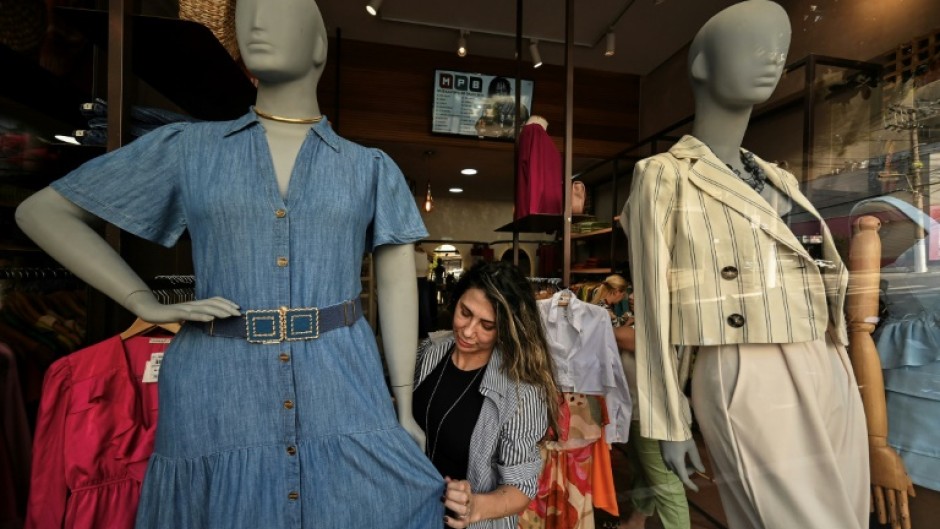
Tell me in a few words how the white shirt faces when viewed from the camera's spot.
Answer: facing the viewer and to the left of the viewer

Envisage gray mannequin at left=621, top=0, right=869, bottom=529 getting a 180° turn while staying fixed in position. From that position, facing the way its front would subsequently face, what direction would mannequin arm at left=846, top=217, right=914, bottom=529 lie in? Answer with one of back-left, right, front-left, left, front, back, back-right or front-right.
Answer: right

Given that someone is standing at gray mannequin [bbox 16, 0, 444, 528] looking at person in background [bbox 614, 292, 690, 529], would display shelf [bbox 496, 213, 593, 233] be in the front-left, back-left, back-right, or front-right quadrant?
front-left

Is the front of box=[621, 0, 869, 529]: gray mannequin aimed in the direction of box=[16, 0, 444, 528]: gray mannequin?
no

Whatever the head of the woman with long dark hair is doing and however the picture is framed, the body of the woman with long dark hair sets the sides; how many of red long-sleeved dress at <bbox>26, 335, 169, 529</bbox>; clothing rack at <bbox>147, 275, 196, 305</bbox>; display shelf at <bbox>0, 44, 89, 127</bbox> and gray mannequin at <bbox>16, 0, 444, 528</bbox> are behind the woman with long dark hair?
0

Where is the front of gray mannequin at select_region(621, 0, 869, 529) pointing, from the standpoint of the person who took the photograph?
facing the viewer and to the right of the viewer

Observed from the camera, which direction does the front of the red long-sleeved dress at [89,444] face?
facing the viewer

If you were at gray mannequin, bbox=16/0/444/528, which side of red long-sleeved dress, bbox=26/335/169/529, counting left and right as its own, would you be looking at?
front

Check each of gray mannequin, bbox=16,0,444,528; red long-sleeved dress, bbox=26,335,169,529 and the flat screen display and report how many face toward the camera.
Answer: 3

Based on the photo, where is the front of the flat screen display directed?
toward the camera

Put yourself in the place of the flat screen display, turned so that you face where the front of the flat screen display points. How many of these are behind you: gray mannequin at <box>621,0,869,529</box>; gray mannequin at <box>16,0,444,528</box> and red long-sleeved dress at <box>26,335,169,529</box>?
0

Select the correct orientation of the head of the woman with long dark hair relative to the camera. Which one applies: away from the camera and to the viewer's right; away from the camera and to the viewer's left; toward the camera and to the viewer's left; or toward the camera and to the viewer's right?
toward the camera and to the viewer's left

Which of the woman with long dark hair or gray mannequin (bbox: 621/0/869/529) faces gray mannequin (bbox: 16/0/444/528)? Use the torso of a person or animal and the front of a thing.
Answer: the woman with long dark hair

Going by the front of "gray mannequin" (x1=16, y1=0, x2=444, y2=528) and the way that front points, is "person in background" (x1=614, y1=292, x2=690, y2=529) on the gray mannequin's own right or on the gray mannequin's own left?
on the gray mannequin's own left

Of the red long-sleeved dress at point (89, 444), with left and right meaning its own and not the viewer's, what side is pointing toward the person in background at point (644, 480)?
left

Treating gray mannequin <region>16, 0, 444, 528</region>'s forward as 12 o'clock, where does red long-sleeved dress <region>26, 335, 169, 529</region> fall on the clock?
The red long-sleeved dress is roughly at 5 o'clock from the gray mannequin.
